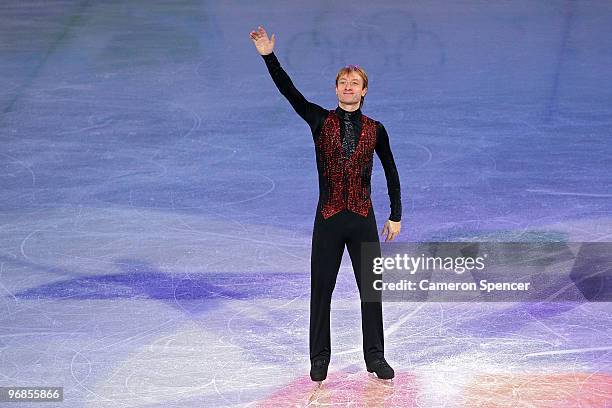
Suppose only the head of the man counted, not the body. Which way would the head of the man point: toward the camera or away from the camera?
toward the camera

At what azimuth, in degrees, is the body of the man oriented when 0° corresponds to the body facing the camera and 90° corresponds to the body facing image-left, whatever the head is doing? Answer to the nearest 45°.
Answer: approximately 0°
